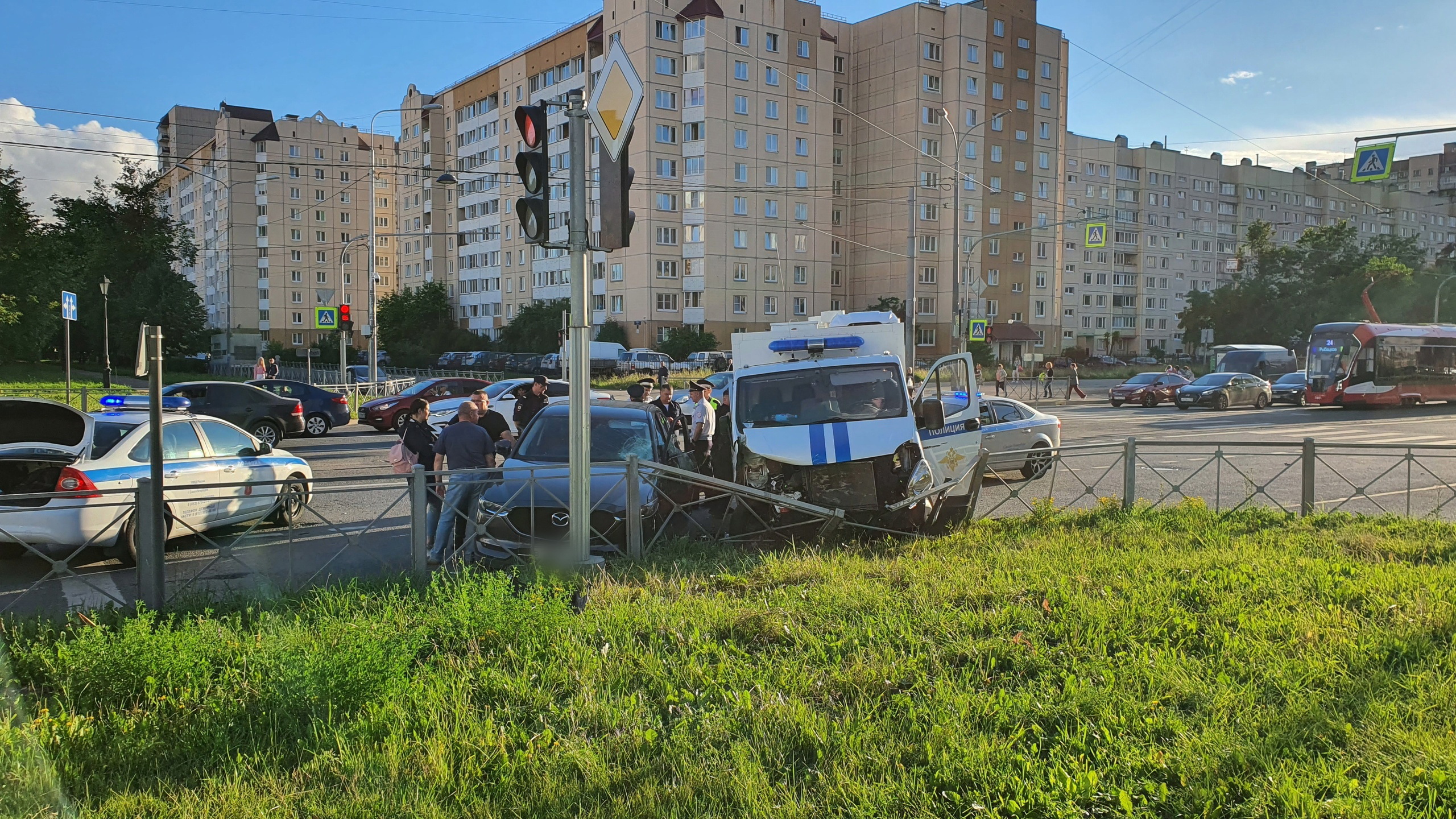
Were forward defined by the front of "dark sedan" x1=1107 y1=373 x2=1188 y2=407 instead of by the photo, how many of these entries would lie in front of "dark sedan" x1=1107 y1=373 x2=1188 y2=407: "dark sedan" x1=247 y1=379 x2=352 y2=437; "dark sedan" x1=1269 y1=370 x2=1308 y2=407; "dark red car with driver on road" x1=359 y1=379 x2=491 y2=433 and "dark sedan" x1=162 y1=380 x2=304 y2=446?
3

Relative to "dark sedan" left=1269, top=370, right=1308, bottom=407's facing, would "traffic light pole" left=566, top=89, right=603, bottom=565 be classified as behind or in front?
in front

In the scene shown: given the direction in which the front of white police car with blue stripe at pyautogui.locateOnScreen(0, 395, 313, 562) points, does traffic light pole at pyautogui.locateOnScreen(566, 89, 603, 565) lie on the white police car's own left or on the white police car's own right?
on the white police car's own right

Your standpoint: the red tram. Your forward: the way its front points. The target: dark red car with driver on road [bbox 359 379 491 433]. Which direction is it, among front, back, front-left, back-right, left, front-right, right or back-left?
front

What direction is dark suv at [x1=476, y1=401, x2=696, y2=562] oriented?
toward the camera

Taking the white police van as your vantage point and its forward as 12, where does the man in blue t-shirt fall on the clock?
The man in blue t-shirt is roughly at 2 o'clock from the white police van.

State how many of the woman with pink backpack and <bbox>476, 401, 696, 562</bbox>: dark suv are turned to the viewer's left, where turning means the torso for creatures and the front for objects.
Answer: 0

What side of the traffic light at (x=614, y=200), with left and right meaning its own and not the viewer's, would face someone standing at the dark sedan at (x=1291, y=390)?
front

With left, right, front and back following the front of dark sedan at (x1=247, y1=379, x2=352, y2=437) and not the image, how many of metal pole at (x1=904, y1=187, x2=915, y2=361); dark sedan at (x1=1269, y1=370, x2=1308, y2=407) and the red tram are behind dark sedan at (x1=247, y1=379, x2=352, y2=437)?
3

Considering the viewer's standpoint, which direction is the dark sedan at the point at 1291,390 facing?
facing the viewer and to the left of the viewer
